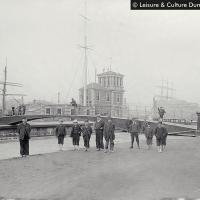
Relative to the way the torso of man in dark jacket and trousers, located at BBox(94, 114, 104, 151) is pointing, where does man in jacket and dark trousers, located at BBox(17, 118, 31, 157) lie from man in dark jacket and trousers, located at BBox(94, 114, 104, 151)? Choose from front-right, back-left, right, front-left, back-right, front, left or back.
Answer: front-right

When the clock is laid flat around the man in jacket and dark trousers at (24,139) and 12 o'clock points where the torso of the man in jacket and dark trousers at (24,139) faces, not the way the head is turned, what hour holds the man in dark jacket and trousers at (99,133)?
the man in dark jacket and trousers at (99,133) is roughly at 8 o'clock from the man in jacket and dark trousers at (24,139).

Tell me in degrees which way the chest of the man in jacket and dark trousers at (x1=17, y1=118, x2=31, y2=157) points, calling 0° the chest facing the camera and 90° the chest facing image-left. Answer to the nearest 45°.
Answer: approximately 0°

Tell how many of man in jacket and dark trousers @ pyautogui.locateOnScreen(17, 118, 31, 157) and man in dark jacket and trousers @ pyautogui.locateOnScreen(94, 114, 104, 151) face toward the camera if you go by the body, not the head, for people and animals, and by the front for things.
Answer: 2

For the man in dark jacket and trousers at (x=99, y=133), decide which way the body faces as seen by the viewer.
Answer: toward the camera

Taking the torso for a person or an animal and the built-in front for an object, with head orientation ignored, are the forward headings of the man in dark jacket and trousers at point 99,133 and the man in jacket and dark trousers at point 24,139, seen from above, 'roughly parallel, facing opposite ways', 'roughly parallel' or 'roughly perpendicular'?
roughly parallel
